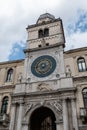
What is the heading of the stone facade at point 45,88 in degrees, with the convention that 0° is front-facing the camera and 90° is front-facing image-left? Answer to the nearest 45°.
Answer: approximately 0°
